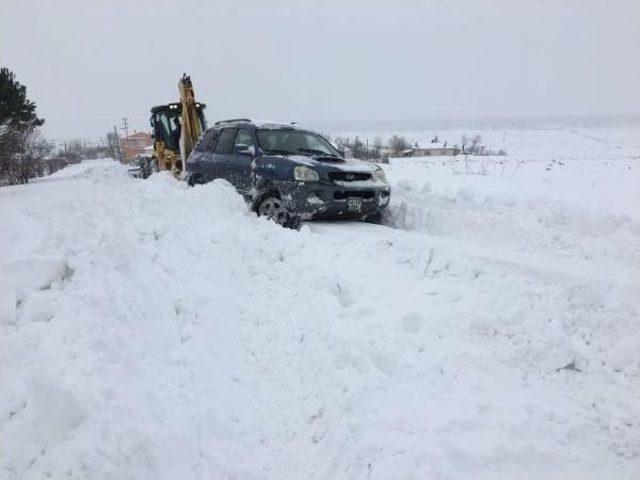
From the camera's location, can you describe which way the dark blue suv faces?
facing the viewer and to the right of the viewer
